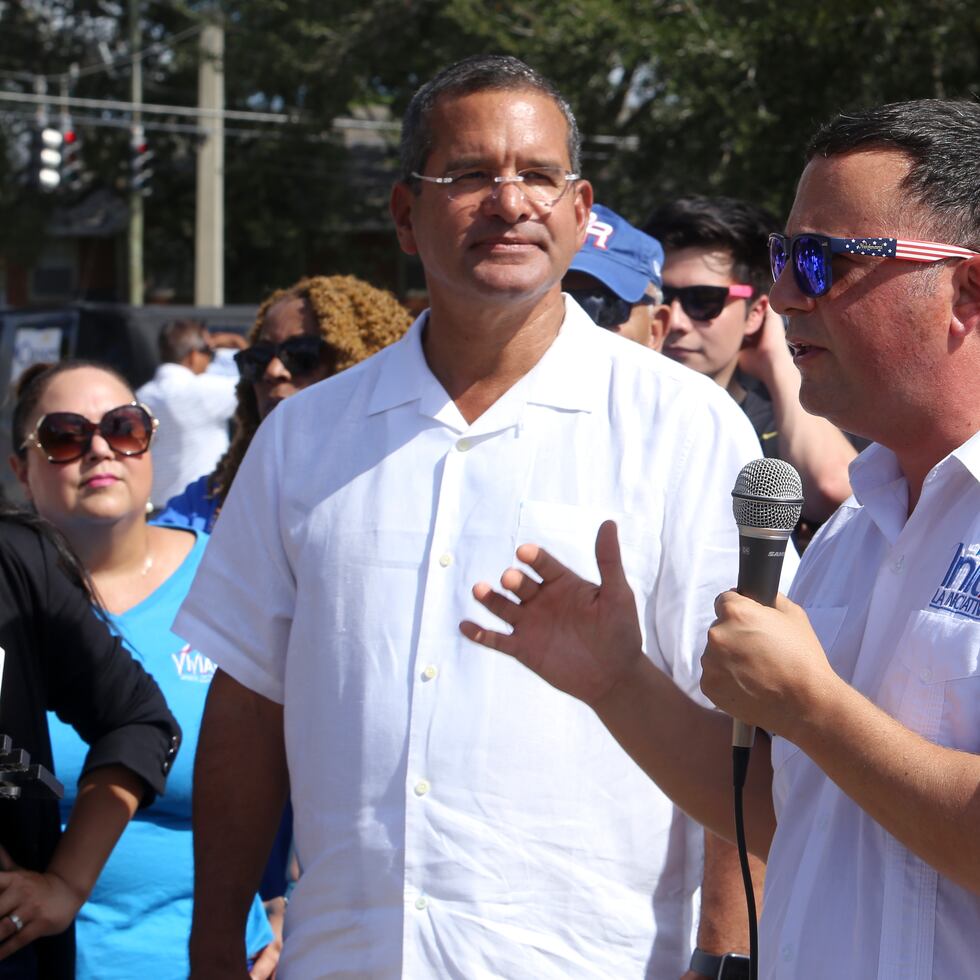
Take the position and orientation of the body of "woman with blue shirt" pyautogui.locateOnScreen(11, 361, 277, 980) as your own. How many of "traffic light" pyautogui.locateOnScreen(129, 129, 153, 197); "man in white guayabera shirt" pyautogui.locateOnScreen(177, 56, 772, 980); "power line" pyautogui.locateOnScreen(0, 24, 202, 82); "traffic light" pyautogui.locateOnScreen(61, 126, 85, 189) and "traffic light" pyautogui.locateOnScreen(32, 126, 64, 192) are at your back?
4

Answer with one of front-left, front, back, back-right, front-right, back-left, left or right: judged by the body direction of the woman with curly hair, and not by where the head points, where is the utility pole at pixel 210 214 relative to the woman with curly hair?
back-right

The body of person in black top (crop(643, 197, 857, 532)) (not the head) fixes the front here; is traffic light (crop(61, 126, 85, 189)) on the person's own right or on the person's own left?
on the person's own right

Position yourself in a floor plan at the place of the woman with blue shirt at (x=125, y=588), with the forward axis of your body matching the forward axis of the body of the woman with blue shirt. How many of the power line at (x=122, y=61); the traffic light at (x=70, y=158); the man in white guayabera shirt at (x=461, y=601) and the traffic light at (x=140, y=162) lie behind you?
3

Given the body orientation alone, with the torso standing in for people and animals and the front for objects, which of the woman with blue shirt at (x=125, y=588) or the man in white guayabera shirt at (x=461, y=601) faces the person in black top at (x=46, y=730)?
the woman with blue shirt

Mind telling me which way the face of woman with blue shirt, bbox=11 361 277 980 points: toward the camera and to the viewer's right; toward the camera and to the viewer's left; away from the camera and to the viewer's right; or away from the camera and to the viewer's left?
toward the camera and to the viewer's right

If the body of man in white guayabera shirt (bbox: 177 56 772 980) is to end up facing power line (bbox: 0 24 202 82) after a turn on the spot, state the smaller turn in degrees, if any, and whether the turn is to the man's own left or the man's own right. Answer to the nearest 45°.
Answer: approximately 180°

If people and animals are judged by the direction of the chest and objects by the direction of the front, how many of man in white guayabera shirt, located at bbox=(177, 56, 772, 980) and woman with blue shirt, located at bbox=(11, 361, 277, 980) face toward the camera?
2

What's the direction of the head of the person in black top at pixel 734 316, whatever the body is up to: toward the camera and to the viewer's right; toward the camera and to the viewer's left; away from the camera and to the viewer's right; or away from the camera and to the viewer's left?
toward the camera and to the viewer's left

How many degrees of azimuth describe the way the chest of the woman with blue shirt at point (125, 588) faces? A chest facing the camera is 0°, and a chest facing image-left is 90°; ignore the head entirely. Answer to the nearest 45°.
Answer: approximately 0°

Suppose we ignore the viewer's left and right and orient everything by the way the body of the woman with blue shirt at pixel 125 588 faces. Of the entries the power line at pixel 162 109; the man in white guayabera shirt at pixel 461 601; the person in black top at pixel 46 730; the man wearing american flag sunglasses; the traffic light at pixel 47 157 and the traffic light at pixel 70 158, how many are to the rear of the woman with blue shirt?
3

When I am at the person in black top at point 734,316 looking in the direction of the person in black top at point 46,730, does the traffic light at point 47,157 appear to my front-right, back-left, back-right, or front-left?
back-right

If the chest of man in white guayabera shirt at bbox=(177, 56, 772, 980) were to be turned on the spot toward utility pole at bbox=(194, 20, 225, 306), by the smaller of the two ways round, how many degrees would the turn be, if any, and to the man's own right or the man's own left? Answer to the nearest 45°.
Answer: approximately 180°
